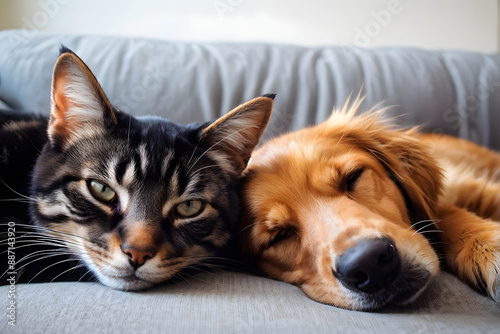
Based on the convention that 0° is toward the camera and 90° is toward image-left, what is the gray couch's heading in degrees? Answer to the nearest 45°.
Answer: approximately 0°
